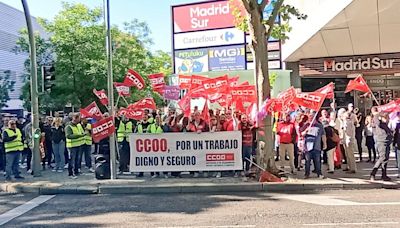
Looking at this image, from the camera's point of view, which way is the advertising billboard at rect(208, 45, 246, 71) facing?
toward the camera

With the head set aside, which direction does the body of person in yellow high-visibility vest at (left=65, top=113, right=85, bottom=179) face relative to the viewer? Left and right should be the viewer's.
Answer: facing the viewer and to the right of the viewer

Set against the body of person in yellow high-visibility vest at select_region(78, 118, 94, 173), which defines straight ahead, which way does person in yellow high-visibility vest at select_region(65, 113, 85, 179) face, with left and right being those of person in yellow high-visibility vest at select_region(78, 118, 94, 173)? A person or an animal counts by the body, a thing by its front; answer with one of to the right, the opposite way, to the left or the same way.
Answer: the same way

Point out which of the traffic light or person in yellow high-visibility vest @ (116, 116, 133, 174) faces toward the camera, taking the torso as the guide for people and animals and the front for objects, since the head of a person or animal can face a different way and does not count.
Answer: the person in yellow high-visibility vest

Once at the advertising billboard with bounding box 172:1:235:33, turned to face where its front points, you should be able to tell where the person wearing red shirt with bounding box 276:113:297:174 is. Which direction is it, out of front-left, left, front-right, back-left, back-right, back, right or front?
front

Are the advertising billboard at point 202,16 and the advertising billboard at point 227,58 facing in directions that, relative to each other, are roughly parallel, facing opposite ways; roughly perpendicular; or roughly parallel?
roughly parallel

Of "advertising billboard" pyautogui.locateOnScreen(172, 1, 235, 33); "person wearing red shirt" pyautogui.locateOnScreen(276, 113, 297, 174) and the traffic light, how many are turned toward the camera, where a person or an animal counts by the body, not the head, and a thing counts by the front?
2

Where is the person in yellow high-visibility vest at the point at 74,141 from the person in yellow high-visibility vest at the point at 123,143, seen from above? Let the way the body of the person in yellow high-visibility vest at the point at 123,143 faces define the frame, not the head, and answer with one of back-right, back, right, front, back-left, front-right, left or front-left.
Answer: right

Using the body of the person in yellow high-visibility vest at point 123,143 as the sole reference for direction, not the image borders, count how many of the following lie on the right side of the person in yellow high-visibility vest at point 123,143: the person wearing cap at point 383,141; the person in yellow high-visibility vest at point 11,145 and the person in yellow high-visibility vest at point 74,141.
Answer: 2

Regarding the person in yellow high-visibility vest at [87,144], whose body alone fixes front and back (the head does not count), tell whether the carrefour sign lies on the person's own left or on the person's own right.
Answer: on the person's own left
